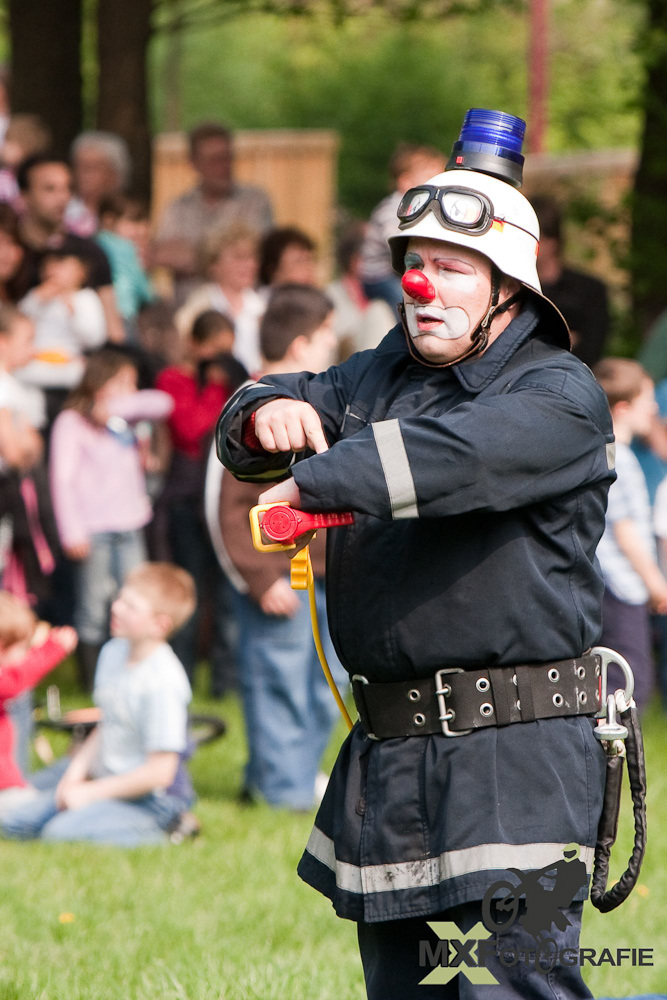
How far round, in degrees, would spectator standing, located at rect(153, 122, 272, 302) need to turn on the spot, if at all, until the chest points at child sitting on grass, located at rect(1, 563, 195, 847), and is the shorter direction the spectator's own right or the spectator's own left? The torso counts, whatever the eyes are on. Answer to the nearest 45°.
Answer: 0° — they already face them

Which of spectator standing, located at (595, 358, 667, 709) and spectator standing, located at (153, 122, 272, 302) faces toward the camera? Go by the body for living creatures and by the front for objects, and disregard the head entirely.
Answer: spectator standing, located at (153, 122, 272, 302)

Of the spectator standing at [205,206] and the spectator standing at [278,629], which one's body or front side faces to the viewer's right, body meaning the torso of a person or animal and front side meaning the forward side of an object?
the spectator standing at [278,629]

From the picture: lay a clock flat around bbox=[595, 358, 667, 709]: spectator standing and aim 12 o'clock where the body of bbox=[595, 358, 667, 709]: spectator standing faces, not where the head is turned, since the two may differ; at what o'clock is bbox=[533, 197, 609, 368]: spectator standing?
bbox=[533, 197, 609, 368]: spectator standing is roughly at 9 o'clock from bbox=[595, 358, 667, 709]: spectator standing.

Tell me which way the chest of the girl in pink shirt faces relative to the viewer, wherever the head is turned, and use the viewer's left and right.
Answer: facing the viewer and to the right of the viewer

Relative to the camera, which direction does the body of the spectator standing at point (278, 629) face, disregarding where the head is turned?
to the viewer's right

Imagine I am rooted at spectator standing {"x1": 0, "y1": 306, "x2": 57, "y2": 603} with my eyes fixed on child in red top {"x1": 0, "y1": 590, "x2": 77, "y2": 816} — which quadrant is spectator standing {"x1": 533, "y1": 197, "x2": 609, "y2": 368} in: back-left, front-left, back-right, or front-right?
back-left

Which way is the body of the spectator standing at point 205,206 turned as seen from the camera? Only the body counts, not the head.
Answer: toward the camera

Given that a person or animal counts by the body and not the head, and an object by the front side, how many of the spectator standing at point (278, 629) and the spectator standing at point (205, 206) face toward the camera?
1

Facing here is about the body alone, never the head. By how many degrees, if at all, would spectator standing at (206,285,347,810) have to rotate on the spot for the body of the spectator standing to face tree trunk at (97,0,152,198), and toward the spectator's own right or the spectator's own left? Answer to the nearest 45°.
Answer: approximately 90° to the spectator's own left

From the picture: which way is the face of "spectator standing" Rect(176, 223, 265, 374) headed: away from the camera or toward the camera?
toward the camera

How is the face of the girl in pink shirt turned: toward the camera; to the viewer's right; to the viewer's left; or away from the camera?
to the viewer's right

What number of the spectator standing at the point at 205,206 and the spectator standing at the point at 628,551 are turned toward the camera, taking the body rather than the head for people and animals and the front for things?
1
